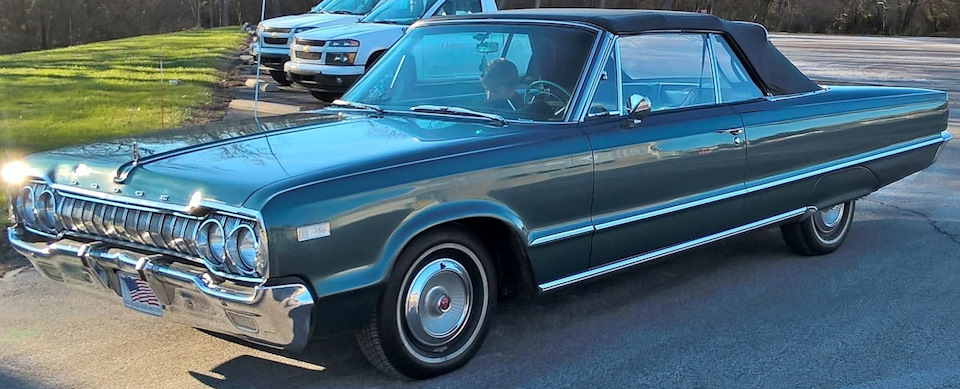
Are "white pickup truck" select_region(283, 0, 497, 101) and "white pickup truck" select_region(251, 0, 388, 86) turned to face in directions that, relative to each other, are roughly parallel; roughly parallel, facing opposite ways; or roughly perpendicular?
roughly parallel

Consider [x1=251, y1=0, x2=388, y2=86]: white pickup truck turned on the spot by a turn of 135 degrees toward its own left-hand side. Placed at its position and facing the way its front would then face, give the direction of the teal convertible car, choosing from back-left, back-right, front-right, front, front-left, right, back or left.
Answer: right

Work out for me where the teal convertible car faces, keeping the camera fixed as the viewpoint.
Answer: facing the viewer and to the left of the viewer

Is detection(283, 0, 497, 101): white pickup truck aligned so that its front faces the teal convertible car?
no

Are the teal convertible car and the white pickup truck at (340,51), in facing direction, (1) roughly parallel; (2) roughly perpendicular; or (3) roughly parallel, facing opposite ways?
roughly parallel

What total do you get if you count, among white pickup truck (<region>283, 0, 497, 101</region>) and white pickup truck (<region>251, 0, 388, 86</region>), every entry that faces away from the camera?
0

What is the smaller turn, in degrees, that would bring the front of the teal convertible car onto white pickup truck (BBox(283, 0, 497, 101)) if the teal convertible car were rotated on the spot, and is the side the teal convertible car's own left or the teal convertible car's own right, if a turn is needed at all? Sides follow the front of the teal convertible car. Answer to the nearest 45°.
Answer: approximately 135° to the teal convertible car's own right

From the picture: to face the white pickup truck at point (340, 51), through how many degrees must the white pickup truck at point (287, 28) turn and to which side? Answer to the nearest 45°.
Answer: approximately 45° to its left

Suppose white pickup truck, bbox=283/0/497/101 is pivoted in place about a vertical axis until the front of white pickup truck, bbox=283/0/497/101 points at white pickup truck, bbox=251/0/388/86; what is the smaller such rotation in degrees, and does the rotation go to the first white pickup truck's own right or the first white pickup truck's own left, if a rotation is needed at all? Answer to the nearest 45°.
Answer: approximately 135° to the first white pickup truck's own right
